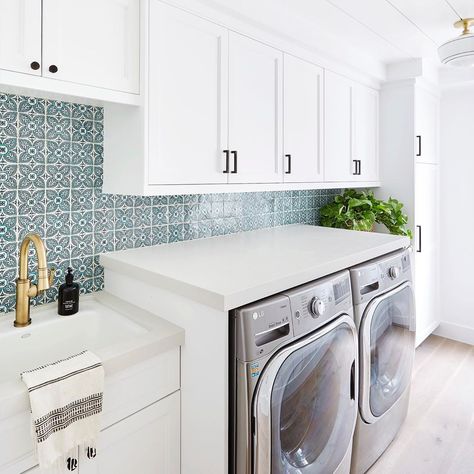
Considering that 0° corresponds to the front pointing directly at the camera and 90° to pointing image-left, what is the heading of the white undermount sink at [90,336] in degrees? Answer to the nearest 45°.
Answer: approximately 315°

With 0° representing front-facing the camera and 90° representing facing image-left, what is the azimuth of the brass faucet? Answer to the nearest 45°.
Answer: approximately 315°

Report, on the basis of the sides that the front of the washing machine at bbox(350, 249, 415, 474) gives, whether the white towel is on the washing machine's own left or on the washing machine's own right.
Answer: on the washing machine's own right

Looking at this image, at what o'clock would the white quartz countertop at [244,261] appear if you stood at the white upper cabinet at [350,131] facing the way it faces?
The white quartz countertop is roughly at 2 o'clock from the white upper cabinet.

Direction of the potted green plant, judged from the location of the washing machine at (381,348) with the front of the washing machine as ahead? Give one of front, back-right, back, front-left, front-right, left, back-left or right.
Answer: back-left
